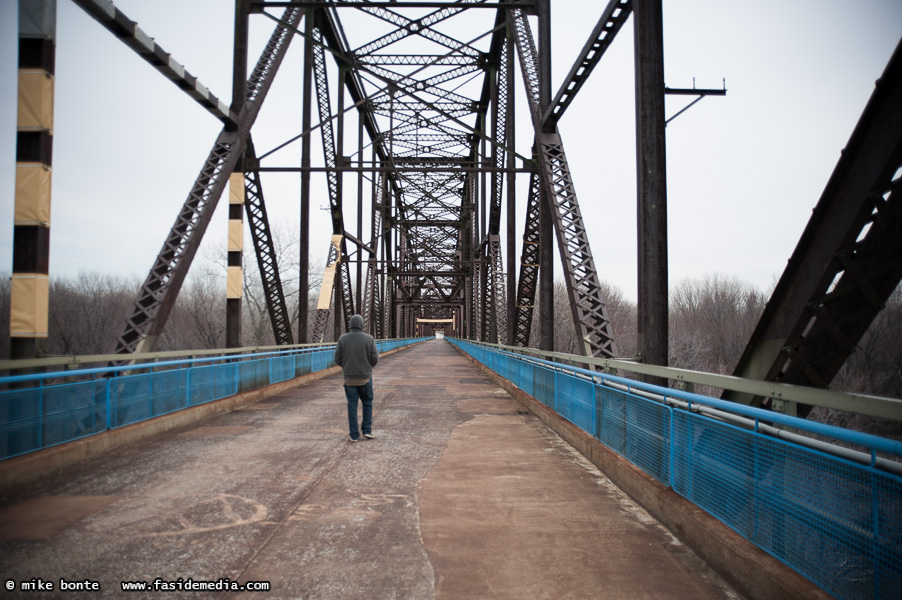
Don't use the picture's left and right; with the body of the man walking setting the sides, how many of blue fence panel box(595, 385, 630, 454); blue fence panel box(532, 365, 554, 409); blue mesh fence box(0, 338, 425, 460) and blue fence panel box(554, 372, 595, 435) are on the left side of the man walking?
1

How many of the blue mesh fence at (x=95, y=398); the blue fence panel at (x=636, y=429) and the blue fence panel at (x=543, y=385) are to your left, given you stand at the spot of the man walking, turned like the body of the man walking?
1

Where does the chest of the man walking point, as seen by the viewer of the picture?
away from the camera

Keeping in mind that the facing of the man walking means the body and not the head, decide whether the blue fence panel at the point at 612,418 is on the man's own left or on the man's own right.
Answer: on the man's own right

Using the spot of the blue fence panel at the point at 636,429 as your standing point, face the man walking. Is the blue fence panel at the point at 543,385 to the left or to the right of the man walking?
right

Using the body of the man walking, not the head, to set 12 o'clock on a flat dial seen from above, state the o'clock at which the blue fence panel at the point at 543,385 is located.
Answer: The blue fence panel is roughly at 2 o'clock from the man walking.

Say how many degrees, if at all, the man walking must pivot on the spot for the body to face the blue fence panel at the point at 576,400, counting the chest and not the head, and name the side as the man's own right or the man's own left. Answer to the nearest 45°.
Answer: approximately 90° to the man's own right

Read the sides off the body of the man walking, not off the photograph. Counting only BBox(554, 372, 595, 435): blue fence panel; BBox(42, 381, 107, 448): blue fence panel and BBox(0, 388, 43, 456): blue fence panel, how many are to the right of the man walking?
1

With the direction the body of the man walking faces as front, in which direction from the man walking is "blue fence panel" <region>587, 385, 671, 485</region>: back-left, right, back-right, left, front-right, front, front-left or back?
back-right

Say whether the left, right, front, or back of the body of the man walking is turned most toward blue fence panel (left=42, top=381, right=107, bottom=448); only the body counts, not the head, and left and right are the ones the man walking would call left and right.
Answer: left
